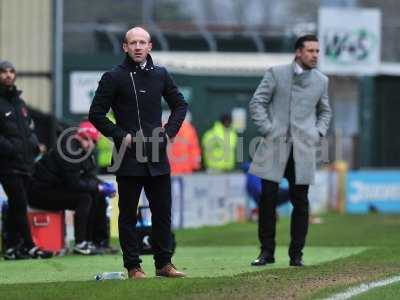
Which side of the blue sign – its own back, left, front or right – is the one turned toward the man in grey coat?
front

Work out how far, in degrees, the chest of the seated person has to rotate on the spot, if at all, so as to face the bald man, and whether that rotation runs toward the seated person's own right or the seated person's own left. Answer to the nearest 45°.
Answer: approximately 45° to the seated person's own right

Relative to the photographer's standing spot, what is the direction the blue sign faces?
facing the viewer

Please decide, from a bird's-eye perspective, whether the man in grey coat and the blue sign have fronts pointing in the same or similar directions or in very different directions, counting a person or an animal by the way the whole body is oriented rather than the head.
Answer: same or similar directions

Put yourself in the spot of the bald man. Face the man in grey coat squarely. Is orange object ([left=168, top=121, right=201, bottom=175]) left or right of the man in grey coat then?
left

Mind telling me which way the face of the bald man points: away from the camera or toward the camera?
toward the camera

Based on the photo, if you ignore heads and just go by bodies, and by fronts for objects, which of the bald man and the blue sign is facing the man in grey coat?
the blue sign

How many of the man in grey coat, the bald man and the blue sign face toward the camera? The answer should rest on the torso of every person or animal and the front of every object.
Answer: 3

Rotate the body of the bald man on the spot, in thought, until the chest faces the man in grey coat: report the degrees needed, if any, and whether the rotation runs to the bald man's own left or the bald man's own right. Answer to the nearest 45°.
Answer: approximately 135° to the bald man's own left

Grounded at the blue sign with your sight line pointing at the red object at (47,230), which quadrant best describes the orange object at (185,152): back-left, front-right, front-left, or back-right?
front-right

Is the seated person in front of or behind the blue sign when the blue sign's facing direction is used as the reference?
in front

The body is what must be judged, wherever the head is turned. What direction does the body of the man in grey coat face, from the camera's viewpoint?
toward the camera

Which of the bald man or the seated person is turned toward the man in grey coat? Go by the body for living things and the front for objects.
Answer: the seated person
